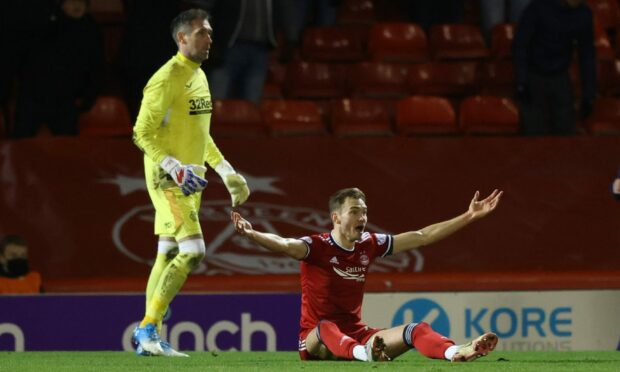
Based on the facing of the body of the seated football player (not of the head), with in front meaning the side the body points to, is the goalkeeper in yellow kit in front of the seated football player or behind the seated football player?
behind

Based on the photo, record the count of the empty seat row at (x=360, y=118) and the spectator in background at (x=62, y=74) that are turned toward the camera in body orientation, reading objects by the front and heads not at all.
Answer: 2

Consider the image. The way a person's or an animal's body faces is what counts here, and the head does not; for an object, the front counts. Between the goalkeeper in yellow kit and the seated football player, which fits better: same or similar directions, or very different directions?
same or similar directions

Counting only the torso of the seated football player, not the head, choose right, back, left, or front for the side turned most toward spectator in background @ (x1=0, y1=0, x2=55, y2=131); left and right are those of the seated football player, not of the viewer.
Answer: back

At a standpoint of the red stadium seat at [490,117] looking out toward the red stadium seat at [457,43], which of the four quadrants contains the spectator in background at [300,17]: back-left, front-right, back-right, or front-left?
front-left

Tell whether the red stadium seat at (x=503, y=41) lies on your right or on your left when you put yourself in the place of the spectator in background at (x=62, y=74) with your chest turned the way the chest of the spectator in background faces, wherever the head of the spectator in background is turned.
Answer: on your left

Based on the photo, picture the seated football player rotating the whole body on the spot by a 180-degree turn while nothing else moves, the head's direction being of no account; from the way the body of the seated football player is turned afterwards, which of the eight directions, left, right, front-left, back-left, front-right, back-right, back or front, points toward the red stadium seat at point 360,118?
front-right

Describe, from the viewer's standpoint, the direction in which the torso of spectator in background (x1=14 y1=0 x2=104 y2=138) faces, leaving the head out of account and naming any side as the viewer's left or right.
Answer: facing the viewer

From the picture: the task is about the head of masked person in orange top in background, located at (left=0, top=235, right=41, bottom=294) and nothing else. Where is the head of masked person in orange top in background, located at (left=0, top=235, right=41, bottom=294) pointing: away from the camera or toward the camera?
toward the camera

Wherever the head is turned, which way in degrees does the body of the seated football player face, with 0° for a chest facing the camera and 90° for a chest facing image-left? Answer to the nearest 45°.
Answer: approximately 315°

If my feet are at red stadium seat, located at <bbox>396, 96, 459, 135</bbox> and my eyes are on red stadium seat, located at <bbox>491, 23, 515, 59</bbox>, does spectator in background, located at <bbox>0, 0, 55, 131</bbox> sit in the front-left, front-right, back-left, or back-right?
back-left

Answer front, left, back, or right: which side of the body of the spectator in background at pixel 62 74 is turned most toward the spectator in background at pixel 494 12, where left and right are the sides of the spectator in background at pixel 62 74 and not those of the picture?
left

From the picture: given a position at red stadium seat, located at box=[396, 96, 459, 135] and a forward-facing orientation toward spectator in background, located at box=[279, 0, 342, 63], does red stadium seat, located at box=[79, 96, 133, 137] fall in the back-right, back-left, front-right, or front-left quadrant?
front-left
